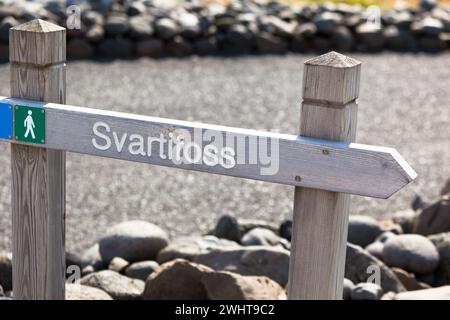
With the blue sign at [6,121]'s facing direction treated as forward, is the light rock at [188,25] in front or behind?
behind

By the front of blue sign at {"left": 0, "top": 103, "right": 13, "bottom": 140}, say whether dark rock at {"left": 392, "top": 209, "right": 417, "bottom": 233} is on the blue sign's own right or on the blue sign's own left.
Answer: on the blue sign's own left

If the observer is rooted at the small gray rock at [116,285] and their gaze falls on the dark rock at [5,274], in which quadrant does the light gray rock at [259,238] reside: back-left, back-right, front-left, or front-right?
back-right

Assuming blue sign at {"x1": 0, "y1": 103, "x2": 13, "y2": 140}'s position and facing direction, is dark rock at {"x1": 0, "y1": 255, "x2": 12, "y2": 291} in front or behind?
behind

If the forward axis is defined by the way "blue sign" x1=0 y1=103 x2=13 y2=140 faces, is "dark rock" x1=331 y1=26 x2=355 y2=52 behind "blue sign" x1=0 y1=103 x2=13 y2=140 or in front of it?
behind

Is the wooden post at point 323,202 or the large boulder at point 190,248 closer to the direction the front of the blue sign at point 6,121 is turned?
the wooden post

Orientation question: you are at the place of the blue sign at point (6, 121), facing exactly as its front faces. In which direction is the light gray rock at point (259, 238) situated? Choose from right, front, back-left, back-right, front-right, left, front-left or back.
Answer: back-left

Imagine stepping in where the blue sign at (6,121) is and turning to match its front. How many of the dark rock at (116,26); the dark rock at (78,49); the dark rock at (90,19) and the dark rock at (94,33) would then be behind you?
4

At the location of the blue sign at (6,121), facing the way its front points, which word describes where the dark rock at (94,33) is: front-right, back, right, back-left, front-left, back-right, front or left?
back

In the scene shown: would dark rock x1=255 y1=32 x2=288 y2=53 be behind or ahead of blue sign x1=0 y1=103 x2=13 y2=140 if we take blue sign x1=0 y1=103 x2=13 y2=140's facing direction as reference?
behind

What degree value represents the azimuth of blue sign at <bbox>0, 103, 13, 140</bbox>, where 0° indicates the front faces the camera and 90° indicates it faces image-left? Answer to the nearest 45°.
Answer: approximately 0°

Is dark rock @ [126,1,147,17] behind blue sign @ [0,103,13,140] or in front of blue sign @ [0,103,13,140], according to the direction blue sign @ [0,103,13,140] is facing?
behind

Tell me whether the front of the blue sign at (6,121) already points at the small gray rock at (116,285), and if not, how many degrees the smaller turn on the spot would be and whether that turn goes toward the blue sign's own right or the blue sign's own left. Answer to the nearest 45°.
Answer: approximately 135° to the blue sign's own left
